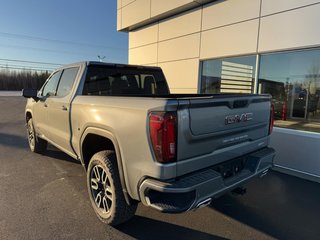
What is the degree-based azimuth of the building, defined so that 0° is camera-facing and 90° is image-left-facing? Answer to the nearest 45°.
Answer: approximately 45°

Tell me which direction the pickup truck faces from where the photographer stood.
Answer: facing away from the viewer and to the left of the viewer

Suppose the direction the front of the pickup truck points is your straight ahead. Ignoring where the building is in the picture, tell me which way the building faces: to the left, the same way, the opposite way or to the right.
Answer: to the left

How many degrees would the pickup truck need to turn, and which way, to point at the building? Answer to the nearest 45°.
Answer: approximately 90° to its right

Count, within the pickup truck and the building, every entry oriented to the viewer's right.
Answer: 0
